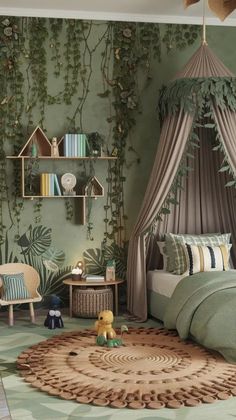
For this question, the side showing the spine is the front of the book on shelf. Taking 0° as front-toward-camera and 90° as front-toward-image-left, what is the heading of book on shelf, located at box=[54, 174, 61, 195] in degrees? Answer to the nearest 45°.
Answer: approximately 0°

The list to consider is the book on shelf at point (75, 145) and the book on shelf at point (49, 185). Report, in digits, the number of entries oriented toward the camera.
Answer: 2
